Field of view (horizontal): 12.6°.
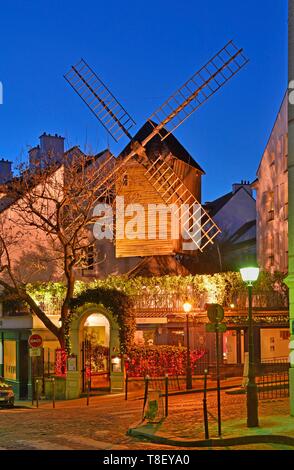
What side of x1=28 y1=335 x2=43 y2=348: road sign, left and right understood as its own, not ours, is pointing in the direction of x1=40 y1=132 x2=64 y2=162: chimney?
back

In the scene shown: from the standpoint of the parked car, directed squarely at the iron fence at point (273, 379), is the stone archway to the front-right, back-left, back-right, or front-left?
front-left

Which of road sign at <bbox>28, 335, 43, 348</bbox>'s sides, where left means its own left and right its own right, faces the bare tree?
back

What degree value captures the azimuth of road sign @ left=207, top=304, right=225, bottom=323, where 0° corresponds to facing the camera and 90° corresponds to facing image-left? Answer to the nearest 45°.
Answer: approximately 180°

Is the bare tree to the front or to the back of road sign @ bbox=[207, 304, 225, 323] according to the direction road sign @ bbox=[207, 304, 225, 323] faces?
to the front

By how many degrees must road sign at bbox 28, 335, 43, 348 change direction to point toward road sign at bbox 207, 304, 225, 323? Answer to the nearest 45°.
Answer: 0° — it already faces it

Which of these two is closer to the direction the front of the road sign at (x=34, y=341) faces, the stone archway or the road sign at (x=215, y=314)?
the road sign

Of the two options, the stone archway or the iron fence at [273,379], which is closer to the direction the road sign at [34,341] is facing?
the iron fence

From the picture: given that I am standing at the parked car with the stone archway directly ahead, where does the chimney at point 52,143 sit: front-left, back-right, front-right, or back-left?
front-left

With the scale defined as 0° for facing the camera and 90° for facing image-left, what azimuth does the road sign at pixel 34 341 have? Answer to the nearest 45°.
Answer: approximately 0°
